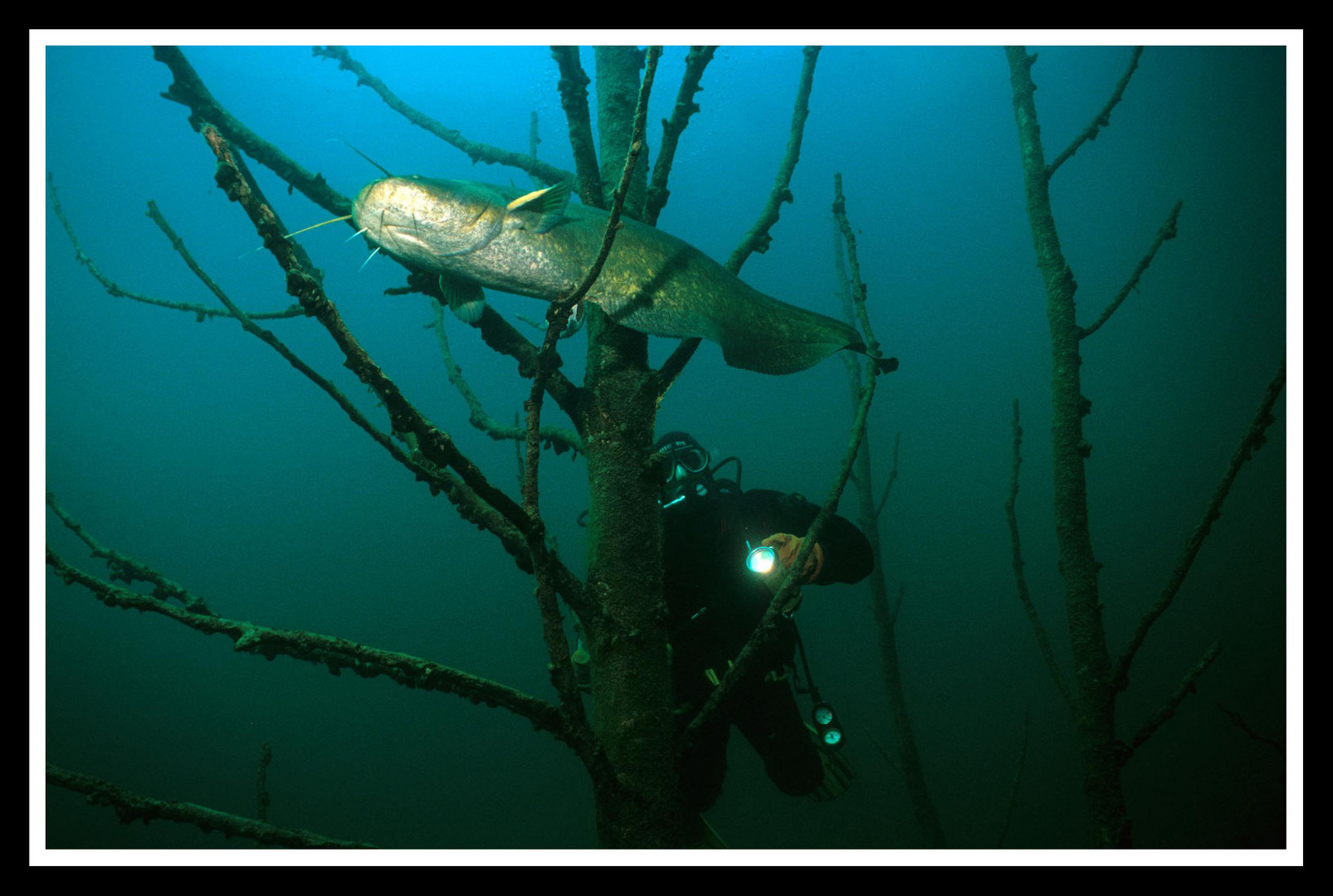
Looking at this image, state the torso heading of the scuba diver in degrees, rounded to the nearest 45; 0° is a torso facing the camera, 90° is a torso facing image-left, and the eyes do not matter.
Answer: approximately 0°

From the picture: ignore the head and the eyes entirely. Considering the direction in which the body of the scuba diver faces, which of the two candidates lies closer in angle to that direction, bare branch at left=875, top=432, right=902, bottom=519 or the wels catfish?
the wels catfish

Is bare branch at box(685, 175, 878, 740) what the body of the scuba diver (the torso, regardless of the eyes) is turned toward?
yes

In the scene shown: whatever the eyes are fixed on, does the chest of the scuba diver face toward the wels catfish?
yes
